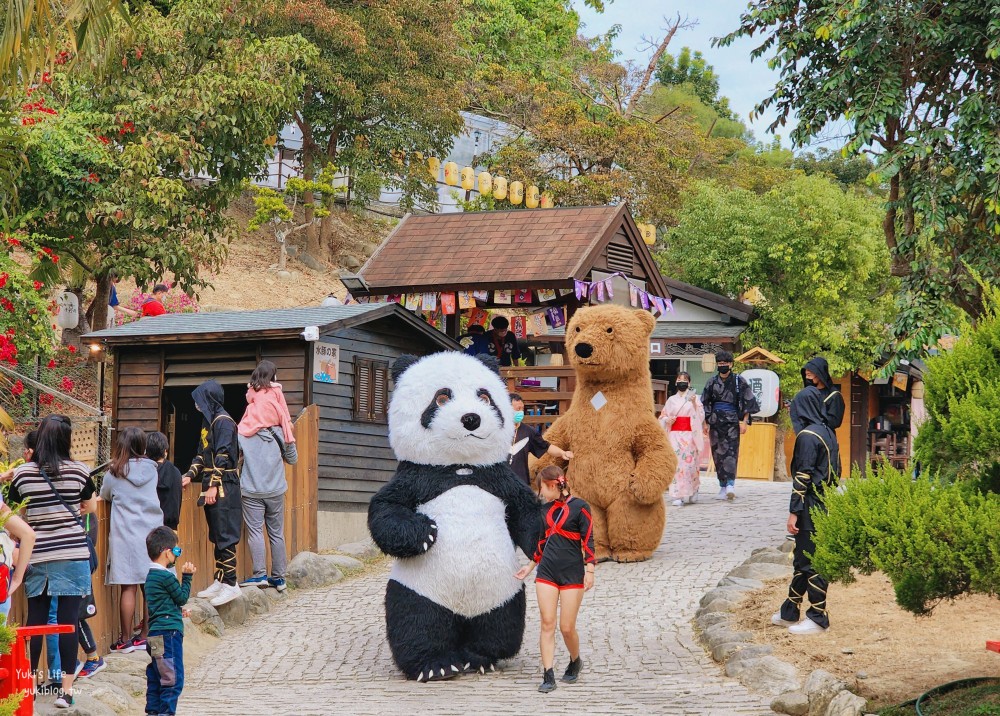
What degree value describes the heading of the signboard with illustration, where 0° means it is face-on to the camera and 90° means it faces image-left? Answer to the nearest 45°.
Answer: approximately 0°

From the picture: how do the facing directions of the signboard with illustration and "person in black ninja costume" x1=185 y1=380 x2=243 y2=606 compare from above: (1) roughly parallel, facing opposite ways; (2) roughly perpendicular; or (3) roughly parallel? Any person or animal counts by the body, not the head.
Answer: roughly perpendicular

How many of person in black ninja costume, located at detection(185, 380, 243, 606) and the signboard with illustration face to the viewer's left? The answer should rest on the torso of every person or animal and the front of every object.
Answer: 1

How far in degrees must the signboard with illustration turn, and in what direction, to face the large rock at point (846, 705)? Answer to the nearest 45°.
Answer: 0° — it already faces it

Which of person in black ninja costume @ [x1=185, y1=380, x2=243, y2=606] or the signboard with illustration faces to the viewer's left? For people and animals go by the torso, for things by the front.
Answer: the person in black ninja costume

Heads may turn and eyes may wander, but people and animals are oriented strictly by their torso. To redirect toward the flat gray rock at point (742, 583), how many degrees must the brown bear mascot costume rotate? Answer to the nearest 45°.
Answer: approximately 90° to its left

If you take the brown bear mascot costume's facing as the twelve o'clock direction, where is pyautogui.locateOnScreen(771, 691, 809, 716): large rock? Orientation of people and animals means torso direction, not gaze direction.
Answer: The large rock is roughly at 10 o'clock from the brown bear mascot costume.

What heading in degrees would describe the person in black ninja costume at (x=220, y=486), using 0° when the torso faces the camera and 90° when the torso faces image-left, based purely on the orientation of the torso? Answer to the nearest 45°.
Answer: approximately 90°

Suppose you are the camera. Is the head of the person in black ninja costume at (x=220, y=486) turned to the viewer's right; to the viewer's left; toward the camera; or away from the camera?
to the viewer's left

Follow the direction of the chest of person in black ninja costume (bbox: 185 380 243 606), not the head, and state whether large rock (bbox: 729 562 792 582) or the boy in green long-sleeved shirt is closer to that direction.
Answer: the boy in green long-sleeved shirt
